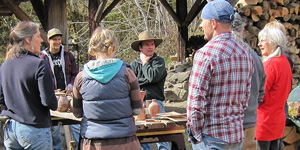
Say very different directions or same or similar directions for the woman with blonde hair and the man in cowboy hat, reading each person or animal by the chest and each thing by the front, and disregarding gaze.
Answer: very different directions

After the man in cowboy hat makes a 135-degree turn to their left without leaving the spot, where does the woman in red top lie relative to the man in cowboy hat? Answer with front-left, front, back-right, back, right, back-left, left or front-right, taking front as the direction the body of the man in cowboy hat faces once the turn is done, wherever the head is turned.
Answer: right

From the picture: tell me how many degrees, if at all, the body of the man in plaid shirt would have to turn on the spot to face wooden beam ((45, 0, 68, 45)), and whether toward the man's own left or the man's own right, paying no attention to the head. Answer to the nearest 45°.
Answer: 0° — they already face it

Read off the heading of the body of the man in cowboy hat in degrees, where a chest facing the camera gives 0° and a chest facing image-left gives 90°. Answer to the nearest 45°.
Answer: approximately 0°

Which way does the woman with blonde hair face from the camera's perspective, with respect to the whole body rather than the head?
away from the camera

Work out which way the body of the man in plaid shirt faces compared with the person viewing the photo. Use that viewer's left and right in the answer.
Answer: facing away from the viewer and to the left of the viewer

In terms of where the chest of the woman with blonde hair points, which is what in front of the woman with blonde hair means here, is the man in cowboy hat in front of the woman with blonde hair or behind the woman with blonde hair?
in front

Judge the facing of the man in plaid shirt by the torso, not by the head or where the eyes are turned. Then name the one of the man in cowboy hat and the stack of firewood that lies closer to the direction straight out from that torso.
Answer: the man in cowboy hat

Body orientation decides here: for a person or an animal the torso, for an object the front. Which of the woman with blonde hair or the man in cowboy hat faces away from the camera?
the woman with blonde hair

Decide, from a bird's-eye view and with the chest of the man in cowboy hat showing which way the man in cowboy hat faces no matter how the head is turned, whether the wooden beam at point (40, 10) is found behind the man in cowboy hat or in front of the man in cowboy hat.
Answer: behind

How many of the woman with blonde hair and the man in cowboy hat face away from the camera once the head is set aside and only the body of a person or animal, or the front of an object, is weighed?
1
